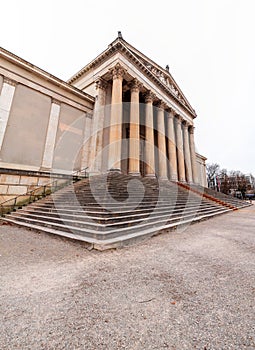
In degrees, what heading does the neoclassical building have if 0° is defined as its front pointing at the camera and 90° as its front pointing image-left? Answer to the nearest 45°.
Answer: approximately 315°
